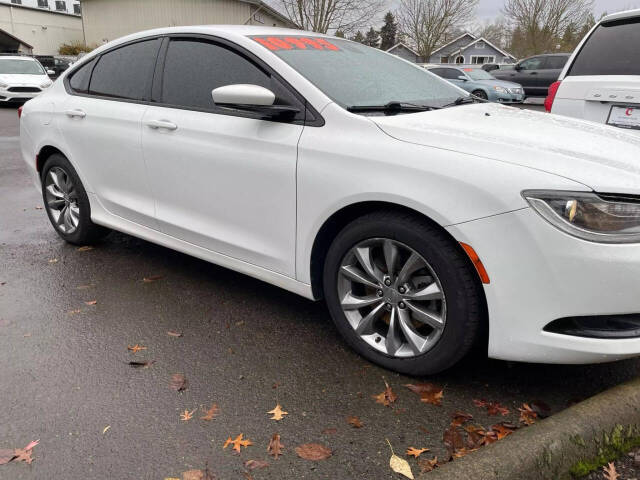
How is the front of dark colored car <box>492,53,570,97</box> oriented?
to the viewer's left

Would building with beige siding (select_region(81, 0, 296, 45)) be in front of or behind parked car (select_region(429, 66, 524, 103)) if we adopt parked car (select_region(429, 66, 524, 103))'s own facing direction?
behind

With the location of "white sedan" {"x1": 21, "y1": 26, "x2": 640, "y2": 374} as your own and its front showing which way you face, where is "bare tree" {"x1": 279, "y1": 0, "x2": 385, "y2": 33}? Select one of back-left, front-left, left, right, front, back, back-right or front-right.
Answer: back-left

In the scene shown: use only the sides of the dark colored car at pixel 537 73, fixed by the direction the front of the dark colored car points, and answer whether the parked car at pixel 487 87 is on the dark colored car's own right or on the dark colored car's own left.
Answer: on the dark colored car's own left

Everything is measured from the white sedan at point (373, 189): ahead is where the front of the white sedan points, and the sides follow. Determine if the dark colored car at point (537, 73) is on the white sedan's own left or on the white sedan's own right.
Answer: on the white sedan's own left

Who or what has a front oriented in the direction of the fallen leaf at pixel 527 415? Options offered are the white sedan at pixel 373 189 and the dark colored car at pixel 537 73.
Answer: the white sedan

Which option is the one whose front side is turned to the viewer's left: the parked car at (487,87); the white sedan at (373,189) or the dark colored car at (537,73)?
the dark colored car
